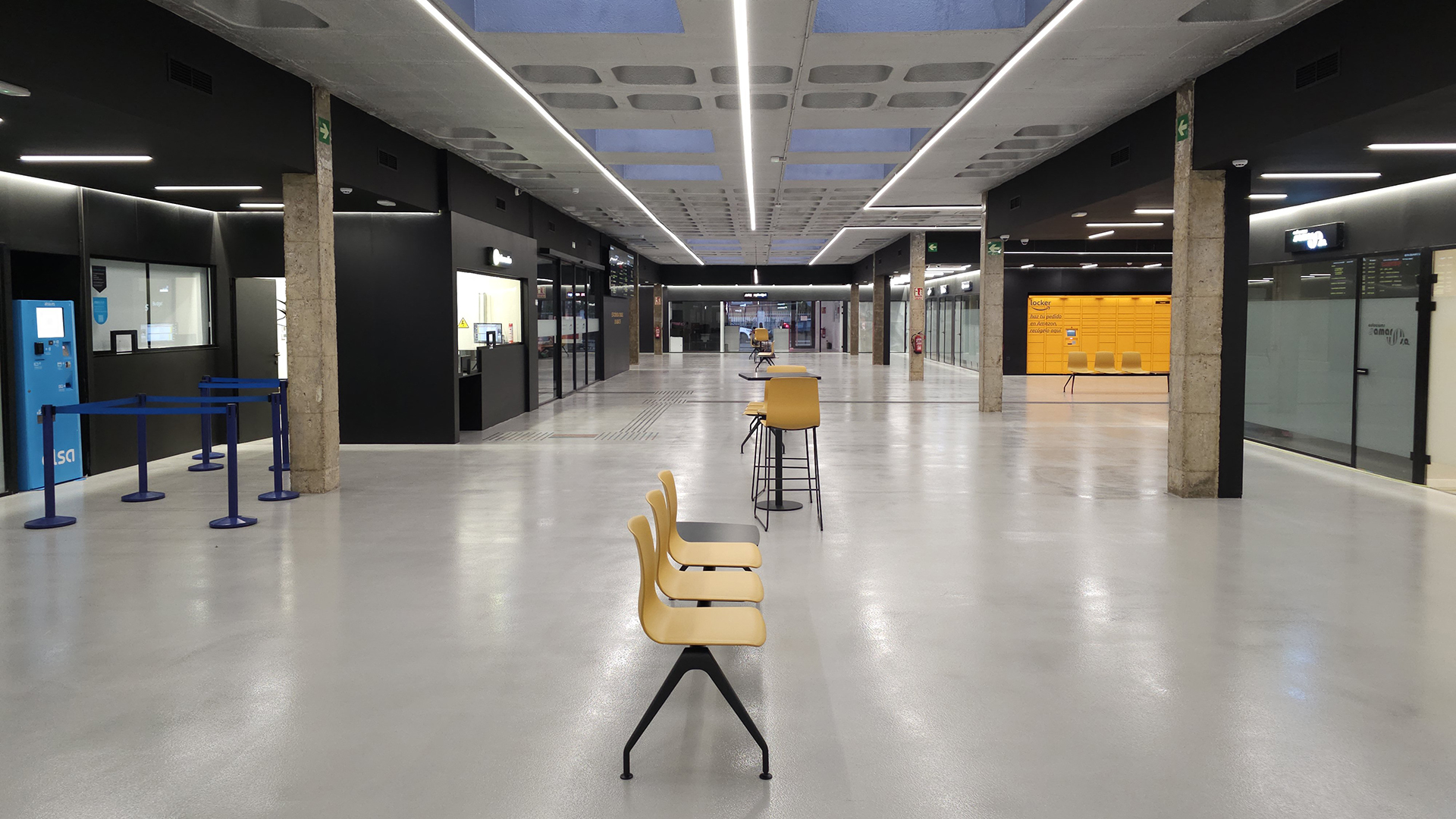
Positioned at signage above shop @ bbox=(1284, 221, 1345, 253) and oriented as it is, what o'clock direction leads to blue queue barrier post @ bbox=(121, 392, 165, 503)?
The blue queue barrier post is roughly at 12 o'clock from the signage above shop.

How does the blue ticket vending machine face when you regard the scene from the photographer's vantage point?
facing the viewer and to the right of the viewer

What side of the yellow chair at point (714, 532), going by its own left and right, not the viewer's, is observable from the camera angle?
right

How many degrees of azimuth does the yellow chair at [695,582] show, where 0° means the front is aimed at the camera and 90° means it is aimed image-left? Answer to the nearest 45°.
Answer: approximately 270°

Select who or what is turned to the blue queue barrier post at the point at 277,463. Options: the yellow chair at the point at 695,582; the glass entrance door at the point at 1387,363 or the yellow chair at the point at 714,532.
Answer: the glass entrance door

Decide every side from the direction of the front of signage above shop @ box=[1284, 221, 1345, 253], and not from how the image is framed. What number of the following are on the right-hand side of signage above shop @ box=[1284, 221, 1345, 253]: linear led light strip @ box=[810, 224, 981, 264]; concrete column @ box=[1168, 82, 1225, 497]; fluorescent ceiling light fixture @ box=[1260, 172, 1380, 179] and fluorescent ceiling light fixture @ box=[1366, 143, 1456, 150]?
1

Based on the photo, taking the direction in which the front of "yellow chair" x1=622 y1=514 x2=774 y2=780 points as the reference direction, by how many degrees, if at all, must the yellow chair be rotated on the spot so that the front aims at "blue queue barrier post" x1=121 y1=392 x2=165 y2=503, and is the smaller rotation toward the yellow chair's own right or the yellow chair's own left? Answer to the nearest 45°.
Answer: approximately 135° to the yellow chair's own left

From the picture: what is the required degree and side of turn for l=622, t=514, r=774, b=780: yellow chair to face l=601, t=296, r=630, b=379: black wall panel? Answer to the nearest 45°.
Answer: approximately 90° to its left

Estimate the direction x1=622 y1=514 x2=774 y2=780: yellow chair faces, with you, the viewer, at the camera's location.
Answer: facing to the right of the viewer

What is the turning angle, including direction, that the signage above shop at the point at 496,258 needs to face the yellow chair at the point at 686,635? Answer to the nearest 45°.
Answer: approximately 45° to its right

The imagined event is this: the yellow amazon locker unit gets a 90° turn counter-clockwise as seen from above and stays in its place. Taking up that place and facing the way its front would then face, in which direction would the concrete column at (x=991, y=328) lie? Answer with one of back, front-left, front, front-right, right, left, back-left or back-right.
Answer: right

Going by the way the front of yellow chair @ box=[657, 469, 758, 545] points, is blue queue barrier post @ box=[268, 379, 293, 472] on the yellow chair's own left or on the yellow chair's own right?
on the yellow chair's own left

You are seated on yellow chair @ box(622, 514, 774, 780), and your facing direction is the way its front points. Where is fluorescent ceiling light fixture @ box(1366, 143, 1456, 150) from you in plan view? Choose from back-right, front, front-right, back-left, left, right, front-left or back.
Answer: front-left

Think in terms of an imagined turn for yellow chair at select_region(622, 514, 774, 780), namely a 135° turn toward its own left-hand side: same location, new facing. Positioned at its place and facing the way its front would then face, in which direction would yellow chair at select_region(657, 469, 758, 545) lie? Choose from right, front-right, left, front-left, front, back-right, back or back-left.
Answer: front-right
